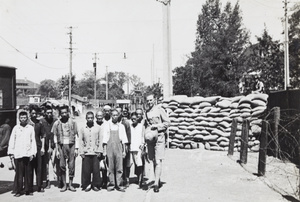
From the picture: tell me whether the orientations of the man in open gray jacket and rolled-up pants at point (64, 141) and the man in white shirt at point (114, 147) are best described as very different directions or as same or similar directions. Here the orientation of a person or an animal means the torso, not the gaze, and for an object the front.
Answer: same or similar directions

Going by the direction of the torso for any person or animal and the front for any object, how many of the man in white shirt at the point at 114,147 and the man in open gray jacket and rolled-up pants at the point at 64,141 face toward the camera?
2

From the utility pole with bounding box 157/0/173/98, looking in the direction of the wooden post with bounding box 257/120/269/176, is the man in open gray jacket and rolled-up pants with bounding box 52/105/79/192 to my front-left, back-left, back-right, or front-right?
front-right

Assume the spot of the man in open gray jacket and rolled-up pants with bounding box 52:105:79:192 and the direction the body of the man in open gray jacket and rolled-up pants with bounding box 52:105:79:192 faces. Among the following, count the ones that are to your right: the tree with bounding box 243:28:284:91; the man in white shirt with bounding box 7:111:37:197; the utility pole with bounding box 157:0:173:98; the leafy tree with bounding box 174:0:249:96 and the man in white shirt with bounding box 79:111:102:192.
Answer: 1

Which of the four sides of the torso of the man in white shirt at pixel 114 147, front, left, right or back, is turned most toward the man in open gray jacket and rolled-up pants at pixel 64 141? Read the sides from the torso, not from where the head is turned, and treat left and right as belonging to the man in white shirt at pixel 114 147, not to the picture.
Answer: right

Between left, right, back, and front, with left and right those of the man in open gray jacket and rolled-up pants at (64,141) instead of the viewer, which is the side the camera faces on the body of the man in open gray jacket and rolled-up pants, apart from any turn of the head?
front

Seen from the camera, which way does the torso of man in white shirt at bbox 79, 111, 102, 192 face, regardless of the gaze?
toward the camera

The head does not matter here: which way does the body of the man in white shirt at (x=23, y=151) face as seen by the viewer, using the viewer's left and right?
facing the viewer
